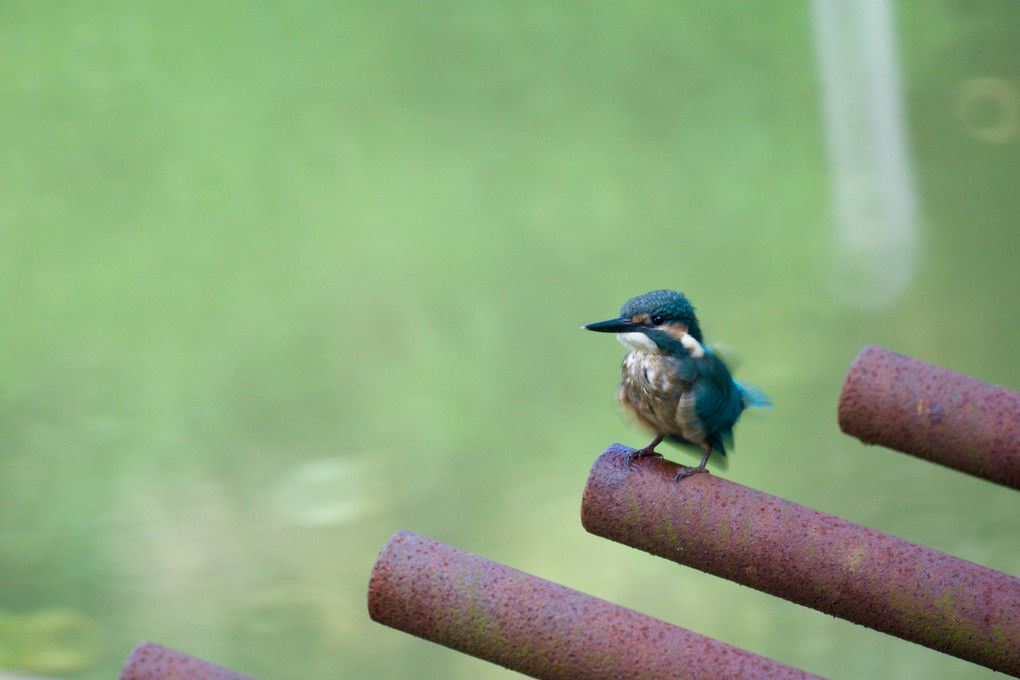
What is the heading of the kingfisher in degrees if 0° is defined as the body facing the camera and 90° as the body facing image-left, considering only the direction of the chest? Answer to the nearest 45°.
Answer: approximately 45°

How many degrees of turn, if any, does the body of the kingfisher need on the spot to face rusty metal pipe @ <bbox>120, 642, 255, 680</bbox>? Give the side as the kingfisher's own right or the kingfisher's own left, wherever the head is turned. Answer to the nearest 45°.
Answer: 0° — it already faces it
